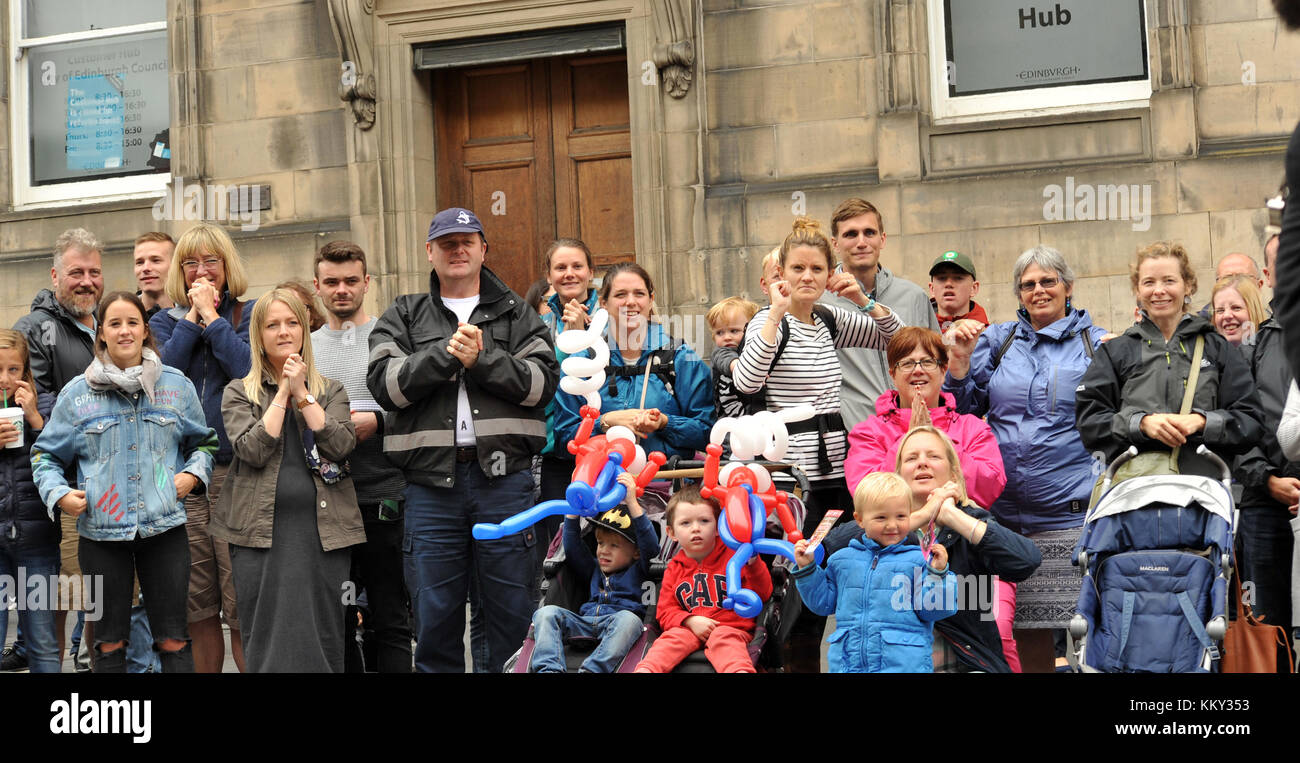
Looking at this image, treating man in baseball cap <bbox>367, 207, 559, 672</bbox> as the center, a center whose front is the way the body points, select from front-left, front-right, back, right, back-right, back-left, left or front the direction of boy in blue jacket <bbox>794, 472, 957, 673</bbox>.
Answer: front-left

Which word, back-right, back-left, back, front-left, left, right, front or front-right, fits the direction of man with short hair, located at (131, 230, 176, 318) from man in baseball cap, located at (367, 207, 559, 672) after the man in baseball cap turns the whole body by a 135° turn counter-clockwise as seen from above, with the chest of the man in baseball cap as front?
left

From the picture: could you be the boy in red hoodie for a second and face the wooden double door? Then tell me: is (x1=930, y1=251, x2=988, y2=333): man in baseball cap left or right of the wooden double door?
right

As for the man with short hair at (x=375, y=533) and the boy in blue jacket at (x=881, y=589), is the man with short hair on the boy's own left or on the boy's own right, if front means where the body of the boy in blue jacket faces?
on the boy's own right

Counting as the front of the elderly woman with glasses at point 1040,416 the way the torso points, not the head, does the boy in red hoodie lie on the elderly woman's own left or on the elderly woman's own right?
on the elderly woman's own right

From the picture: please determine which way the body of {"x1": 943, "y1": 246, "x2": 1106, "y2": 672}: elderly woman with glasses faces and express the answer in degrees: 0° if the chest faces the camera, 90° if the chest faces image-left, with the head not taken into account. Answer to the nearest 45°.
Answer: approximately 0°

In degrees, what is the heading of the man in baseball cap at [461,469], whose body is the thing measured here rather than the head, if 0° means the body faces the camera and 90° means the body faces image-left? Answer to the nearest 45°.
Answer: approximately 0°

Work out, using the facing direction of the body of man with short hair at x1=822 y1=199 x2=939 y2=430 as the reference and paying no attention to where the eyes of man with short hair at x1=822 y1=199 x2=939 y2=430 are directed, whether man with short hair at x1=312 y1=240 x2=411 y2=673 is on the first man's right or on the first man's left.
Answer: on the first man's right
